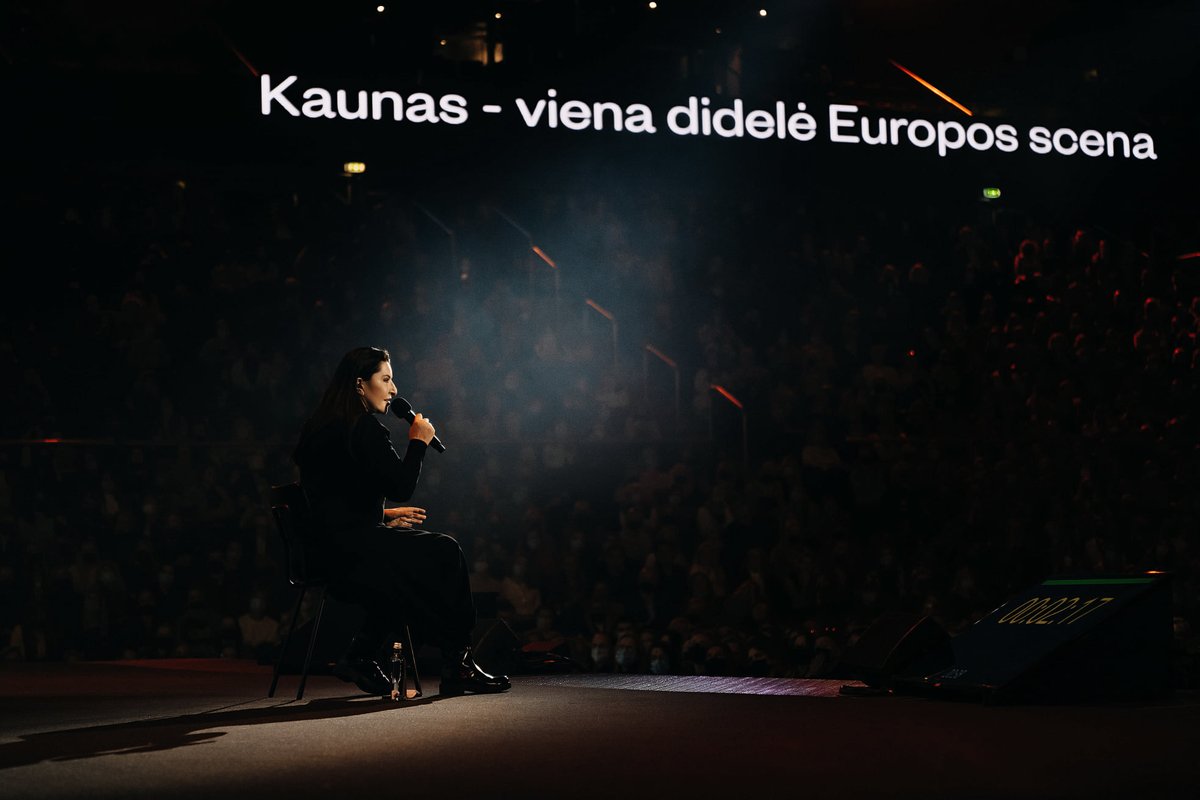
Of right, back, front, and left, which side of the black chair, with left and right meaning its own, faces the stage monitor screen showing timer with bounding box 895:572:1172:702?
front

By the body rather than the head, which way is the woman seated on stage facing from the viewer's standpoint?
to the viewer's right

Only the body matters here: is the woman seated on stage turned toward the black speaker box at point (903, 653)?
yes

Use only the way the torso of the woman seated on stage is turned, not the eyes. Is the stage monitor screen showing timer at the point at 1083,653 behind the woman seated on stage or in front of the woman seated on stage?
in front

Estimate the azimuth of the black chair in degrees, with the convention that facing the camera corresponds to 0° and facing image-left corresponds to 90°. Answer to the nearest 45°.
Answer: approximately 270°

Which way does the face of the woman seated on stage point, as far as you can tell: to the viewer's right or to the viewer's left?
to the viewer's right
